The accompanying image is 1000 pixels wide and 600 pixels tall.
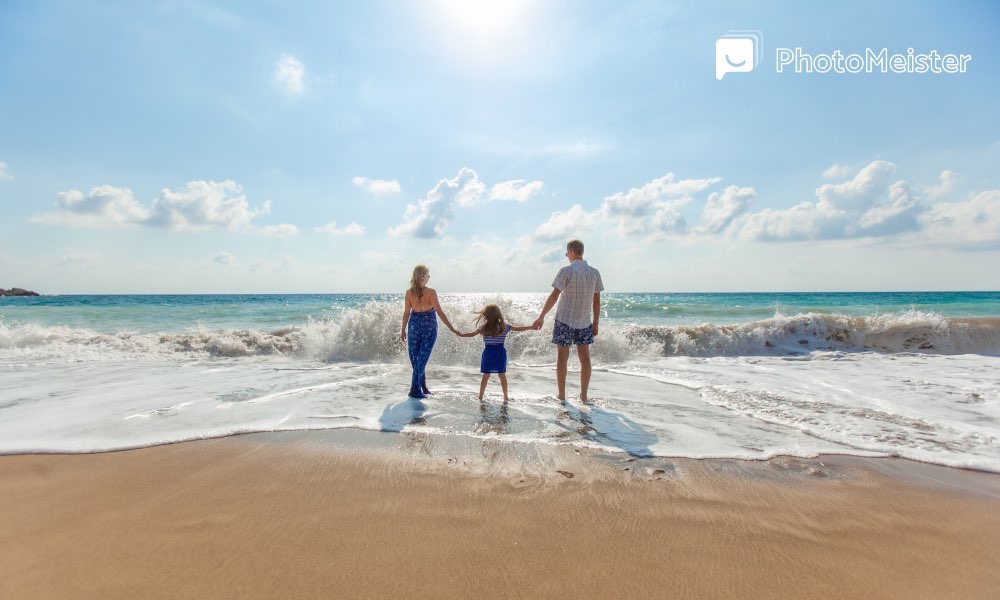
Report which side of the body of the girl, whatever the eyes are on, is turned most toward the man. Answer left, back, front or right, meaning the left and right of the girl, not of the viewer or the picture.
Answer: right

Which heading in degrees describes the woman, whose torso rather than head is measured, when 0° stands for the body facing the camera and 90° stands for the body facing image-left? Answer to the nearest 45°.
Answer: approximately 180°

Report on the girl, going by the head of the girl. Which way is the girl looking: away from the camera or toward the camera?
away from the camera

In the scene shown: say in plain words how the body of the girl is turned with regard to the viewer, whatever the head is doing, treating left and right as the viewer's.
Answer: facing away from the viewer

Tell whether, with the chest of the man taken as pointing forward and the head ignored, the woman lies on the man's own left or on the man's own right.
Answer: on the man's own left

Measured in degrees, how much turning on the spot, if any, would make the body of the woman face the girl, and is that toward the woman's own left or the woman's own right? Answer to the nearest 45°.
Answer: approximately 135° to the woman's own right

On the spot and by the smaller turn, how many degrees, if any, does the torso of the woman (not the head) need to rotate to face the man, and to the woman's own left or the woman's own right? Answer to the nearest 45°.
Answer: approximately 90° to the woman's own right

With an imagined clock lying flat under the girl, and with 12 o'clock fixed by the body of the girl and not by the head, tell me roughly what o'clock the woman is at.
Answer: The woman is roughly at 10 o'clock from the girl.

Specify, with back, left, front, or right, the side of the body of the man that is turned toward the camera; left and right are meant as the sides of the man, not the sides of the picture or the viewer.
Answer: back
